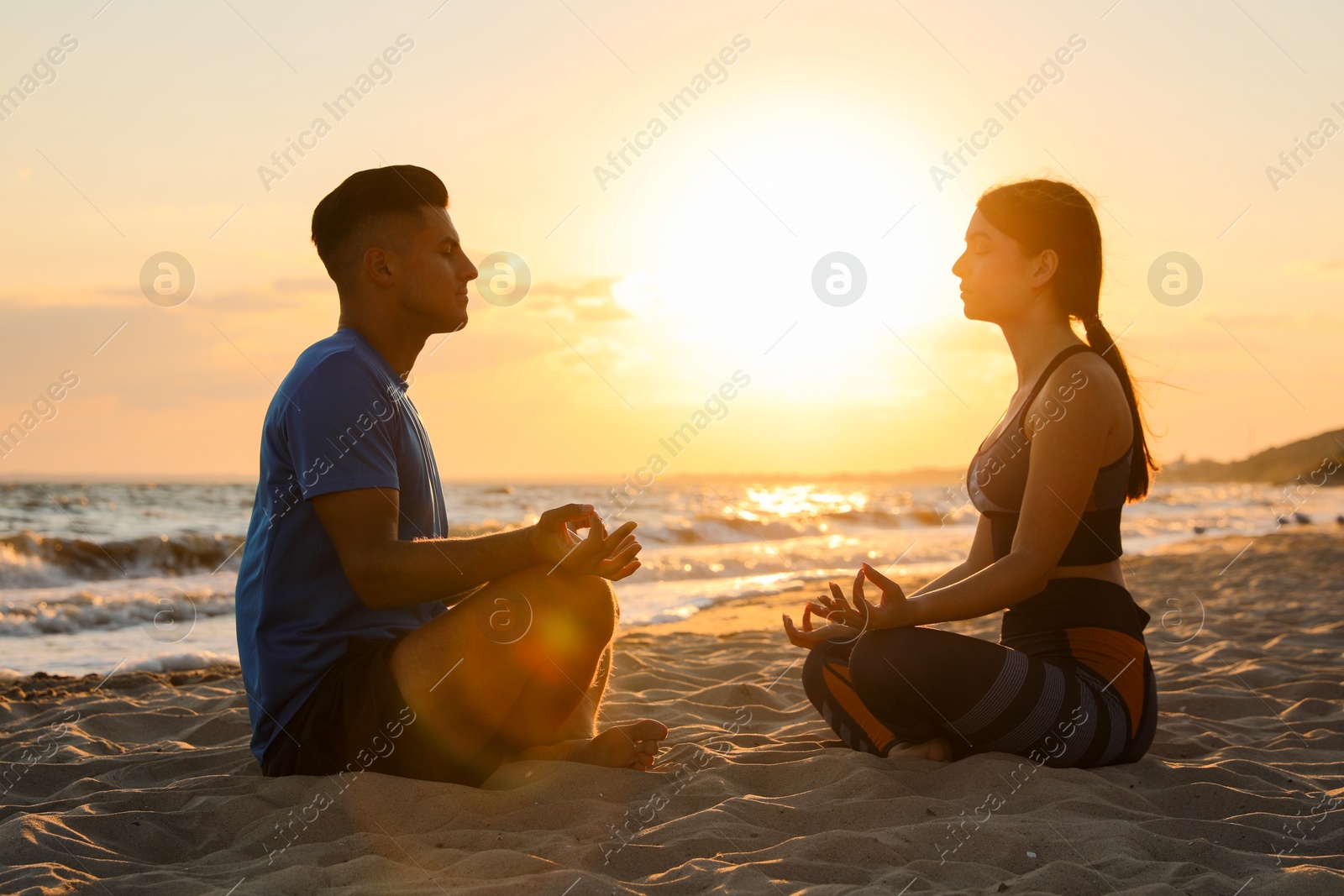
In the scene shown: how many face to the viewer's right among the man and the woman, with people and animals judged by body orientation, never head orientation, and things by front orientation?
1

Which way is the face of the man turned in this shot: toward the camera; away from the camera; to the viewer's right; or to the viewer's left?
to the viewer's right

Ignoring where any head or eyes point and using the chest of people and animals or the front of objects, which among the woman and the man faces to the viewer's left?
the woman

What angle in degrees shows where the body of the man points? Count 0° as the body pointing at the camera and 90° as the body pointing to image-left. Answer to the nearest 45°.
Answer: approximately 270°

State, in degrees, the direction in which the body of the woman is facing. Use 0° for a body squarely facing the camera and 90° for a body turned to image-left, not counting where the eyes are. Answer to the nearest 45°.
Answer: approximately 90°

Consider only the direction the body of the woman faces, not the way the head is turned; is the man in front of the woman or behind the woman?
in front

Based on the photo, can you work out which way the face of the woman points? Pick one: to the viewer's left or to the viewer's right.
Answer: to the viewer's left

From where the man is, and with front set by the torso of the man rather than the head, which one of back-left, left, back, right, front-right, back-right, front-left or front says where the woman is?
front
